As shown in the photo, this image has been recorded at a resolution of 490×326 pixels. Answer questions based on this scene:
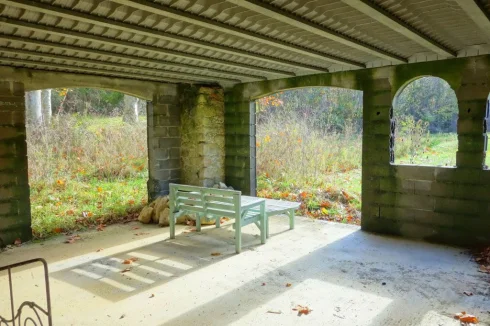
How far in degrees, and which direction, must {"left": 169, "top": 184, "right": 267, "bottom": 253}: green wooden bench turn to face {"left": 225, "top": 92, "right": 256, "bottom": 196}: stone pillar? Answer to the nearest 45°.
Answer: approximately 45° to its left

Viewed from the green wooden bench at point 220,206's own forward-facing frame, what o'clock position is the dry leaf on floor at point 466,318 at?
The dry leaf on floor is roughly at 3 o'clock from the green wooden bench.

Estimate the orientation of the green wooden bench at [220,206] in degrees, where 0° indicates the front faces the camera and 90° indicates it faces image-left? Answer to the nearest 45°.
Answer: approximately 225°

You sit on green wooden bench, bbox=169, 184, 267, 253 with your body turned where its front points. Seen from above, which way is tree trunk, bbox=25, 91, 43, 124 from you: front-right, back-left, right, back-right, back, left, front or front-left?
left
